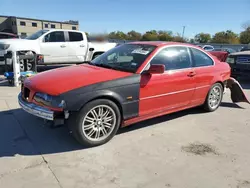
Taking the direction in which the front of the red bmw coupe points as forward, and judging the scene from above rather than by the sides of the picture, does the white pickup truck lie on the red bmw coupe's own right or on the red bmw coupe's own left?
on the red bmw coupe's own right

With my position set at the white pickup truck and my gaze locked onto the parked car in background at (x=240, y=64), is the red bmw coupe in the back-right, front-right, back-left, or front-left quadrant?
front-right

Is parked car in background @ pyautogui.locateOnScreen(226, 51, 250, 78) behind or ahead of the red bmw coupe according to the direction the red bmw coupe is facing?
behind

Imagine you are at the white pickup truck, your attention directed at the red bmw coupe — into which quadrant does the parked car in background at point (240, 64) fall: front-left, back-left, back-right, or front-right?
front-left

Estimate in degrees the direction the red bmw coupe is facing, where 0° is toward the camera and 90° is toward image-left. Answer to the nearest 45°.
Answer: approximately 45°

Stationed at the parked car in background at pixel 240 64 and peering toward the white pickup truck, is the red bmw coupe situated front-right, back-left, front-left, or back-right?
front-left
